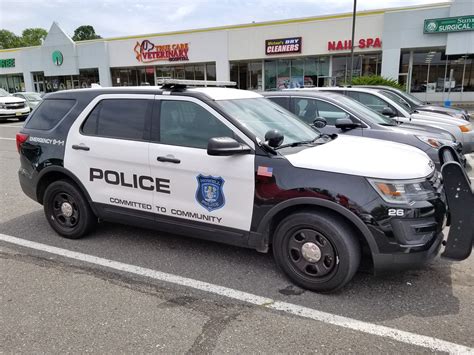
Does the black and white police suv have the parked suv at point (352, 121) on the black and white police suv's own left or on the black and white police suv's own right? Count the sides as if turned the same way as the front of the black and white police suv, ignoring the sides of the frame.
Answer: on the black and white police suv's own left

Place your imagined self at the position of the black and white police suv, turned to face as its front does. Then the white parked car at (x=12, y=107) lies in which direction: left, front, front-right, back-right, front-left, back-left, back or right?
back

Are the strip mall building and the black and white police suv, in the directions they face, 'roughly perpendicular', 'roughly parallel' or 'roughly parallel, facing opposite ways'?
roughly perpendicular

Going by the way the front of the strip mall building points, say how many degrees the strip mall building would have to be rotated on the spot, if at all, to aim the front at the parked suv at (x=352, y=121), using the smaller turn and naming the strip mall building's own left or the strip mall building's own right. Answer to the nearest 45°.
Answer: approximately 45° to the strip mall building's own left

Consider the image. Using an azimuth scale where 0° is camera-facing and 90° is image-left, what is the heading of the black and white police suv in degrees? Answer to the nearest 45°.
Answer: approximately 315°

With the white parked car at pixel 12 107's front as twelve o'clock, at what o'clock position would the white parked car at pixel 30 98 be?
the white parked car at pixel 30 98 is roughly at 8 o'clock from the white parked car at pixel 12 107.

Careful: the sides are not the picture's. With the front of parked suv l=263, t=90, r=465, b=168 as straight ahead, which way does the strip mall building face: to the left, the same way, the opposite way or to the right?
to the right

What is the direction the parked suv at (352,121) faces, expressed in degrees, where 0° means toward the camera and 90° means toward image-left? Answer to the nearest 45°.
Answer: approximately 315°

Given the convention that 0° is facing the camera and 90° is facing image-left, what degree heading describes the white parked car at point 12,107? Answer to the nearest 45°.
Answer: approximately 315°

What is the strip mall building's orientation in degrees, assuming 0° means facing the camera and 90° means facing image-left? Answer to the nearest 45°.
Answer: approximately 45°
